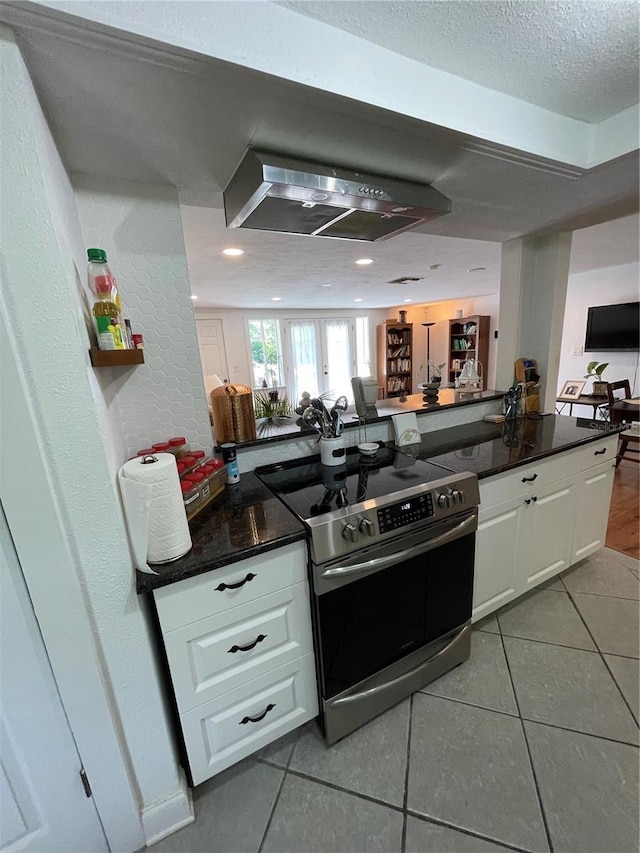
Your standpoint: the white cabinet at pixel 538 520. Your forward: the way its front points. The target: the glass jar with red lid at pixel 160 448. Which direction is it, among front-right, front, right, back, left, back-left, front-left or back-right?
right

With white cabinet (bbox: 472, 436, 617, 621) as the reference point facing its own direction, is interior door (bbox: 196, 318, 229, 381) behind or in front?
behind

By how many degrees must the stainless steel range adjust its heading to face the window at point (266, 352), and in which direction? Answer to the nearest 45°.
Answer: approximately 135° to its left

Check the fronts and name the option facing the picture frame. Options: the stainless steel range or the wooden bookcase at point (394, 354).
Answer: the wooden bookcase

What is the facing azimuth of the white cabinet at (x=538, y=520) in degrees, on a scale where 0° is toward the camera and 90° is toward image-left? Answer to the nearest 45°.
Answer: approximately 315°

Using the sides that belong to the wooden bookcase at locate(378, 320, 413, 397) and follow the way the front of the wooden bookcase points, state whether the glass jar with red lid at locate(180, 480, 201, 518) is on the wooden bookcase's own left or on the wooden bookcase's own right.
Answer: on the wooden bookcase's own right

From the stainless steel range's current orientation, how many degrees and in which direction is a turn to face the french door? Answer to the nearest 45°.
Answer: approximately 135° to its left

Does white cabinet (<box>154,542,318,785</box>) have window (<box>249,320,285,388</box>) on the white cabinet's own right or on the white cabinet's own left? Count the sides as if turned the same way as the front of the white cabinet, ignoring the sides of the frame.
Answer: on the white cabinet's own left

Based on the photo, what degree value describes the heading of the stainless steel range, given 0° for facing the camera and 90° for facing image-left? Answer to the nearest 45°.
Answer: approximately 315°

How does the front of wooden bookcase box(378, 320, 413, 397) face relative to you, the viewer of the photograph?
facing the viewer and to the right of the viewer
